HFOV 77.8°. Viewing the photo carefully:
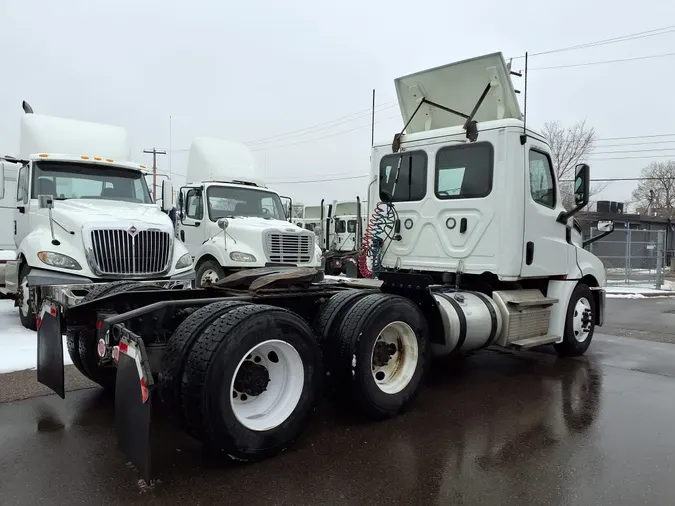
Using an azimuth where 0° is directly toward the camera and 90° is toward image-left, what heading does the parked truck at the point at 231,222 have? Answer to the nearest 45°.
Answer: approximately 315°

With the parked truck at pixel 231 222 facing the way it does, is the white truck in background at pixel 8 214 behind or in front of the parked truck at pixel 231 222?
behind

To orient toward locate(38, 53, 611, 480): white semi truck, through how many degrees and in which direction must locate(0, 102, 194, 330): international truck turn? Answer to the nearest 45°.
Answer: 0° — it already faces it

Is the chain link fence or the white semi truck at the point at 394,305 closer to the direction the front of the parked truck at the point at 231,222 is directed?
the white semi truck

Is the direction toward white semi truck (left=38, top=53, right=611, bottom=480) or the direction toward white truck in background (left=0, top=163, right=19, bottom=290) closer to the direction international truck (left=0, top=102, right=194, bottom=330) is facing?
the white semi truck

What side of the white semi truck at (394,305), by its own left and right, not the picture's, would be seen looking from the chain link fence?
front

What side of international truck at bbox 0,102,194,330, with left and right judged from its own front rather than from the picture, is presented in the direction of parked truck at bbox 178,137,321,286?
left

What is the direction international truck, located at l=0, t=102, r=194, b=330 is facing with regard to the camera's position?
facing the viewer and to the right of the viewer

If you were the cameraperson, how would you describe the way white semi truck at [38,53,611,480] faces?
facing away from the viewer and to the right of the viewer

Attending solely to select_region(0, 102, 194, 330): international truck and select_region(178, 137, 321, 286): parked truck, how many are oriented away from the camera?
0

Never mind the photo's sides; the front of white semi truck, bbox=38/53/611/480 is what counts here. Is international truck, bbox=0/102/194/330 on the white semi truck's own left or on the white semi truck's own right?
on the white semi truck's own left

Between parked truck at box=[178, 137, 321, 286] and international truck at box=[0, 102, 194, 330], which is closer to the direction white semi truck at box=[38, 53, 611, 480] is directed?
the parked truck

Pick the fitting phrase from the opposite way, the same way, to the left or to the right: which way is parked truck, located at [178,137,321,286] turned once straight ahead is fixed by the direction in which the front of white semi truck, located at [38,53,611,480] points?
to the right

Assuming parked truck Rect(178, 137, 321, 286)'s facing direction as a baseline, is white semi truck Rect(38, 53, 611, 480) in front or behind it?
in front

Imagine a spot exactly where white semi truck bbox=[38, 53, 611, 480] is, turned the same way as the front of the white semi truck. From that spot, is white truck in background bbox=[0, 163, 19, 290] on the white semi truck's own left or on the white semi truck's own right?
on the white semi truck's own left

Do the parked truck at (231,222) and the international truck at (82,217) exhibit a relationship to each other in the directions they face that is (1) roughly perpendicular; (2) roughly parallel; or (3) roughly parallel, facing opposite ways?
roughly parallel
